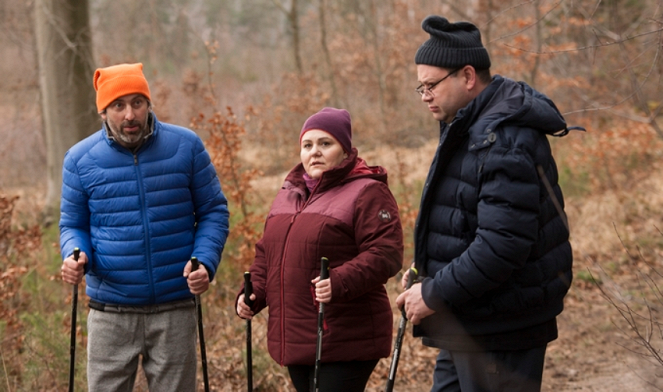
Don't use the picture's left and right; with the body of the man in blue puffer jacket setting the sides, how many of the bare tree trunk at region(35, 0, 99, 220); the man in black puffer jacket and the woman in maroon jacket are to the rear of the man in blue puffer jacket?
1

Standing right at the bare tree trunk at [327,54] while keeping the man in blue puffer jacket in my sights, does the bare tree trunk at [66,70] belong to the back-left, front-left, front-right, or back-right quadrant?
front-right

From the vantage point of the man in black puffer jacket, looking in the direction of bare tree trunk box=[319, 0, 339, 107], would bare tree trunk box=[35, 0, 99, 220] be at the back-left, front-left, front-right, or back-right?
front-left

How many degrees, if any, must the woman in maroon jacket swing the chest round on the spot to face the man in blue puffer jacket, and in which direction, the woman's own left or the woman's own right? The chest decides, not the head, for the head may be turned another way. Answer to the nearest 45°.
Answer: approximately 45° to the woman's own right

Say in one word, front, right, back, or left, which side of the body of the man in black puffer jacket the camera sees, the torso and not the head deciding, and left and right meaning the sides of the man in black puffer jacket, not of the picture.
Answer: left

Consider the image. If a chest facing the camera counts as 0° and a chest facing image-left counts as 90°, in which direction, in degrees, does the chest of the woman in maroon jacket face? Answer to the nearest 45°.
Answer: approximately 45°

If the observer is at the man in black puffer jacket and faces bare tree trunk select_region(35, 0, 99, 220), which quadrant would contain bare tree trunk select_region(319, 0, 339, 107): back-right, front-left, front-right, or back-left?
front-right

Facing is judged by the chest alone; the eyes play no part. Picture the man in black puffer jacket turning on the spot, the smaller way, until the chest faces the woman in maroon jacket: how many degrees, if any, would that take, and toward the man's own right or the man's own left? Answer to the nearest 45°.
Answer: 0° — they already face them

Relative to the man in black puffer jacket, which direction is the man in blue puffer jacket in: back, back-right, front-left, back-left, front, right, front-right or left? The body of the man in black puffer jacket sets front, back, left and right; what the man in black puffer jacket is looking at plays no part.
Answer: front

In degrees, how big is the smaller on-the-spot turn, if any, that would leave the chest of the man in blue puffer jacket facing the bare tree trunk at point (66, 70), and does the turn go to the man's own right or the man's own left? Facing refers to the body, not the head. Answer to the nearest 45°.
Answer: approximately 180°

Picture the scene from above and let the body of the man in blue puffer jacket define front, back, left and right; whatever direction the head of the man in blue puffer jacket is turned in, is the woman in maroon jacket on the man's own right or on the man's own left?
on the man's own left

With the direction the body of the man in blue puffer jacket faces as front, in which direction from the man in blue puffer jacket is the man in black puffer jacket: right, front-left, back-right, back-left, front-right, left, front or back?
front-left

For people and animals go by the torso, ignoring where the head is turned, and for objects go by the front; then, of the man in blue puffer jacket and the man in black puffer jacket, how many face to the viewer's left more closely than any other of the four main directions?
1

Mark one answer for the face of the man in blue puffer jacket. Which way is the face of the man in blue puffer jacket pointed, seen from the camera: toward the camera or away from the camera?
toward the camera

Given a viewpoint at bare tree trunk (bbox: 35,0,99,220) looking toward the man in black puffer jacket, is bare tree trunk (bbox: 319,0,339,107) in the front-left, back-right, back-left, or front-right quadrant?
back-left

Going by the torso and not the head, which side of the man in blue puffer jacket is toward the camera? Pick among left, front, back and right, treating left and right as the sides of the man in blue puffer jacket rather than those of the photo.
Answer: front

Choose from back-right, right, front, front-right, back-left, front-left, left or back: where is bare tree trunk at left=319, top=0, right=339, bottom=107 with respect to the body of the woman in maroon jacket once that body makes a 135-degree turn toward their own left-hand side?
left

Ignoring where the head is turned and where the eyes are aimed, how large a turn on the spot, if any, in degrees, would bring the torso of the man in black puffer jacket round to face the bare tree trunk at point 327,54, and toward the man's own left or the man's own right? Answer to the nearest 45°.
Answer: approximately 90° to the man's own right
